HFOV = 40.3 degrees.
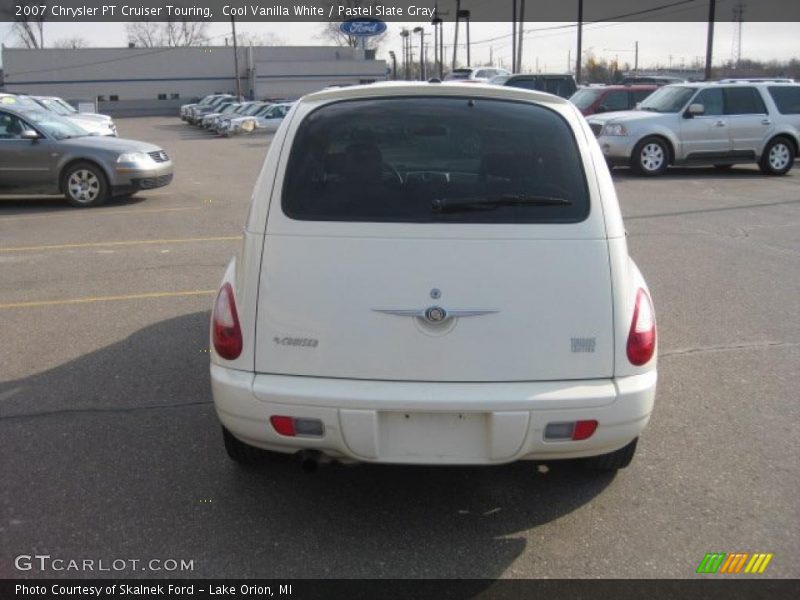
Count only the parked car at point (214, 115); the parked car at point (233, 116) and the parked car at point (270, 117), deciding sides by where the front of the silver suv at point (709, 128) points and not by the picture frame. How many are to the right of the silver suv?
3

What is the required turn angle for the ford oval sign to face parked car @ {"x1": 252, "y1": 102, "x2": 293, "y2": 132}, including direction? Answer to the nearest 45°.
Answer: approximately 45° to its right

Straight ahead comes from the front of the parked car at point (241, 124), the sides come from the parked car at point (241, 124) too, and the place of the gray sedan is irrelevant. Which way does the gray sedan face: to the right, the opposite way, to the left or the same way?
to the left

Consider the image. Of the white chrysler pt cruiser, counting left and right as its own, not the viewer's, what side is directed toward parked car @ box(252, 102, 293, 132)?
front

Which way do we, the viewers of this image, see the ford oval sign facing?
facing the viewer

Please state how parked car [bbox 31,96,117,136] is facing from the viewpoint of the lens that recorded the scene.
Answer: facing the viewer and to the right of the viewer

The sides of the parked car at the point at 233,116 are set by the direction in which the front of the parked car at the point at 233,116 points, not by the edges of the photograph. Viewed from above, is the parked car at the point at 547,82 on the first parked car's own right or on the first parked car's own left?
on the first parked car's own left

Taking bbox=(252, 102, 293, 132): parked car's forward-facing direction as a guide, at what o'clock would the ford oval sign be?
The ford oval sign is roughly at 4 o'clock from the parked car.

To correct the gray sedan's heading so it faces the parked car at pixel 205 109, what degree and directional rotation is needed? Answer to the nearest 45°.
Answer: approximately 135° to its left

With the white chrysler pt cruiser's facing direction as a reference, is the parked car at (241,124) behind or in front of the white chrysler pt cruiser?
in front

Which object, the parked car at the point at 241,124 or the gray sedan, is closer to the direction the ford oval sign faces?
the gray sedan

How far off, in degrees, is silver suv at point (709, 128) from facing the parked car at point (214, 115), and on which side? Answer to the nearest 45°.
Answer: approximately 90° to its right
